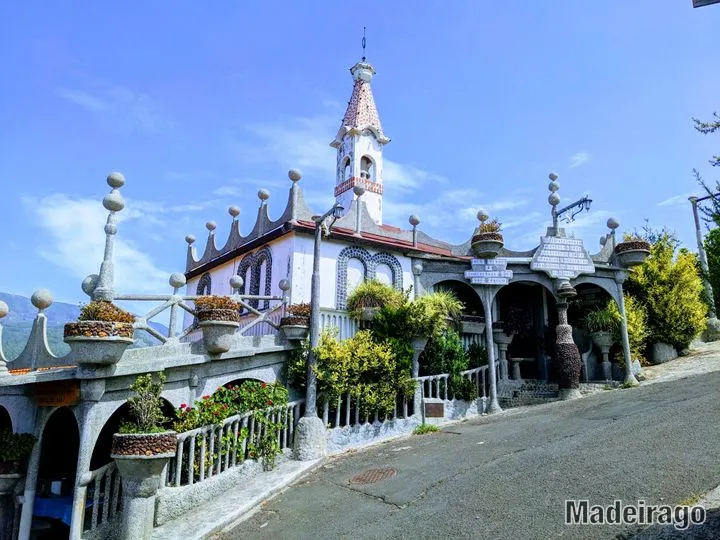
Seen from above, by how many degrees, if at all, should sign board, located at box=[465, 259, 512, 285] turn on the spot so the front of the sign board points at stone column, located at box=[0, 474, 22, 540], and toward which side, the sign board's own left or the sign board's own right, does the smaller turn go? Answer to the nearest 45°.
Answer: approximately 45° to the sign board's own right

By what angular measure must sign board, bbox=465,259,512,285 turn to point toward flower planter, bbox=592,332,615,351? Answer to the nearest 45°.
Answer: approximately 135° to its left

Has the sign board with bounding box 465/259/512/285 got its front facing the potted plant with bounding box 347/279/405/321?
no

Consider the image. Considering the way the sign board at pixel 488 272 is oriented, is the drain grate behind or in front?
in front

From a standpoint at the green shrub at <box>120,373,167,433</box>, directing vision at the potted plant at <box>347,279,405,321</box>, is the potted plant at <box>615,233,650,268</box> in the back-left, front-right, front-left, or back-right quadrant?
front-right

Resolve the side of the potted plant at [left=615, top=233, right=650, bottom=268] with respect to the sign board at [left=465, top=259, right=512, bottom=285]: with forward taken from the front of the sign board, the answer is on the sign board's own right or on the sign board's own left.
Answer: on the sign board's own left

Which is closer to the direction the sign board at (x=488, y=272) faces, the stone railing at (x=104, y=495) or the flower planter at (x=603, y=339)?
the stone railing

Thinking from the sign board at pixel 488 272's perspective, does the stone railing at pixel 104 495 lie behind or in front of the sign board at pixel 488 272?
in front

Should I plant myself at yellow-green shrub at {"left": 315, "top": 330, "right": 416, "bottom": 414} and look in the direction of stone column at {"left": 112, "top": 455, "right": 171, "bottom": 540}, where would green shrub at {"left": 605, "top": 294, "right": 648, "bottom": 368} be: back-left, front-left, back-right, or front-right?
back-left

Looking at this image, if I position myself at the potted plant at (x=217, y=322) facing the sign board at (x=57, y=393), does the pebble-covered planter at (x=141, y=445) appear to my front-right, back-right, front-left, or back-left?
front-left

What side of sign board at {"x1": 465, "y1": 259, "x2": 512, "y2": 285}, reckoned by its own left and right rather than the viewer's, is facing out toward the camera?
front

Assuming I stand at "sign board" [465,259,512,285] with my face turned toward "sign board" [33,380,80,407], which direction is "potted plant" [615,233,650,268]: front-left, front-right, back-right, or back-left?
back-left

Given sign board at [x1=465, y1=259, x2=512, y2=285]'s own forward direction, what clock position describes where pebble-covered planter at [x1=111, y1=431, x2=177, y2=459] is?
The pebble-covered planter is roughly at 1 o'clock from the sign board.

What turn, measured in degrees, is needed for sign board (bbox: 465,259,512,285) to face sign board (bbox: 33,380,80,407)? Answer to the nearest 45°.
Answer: approximately 45° to its right
